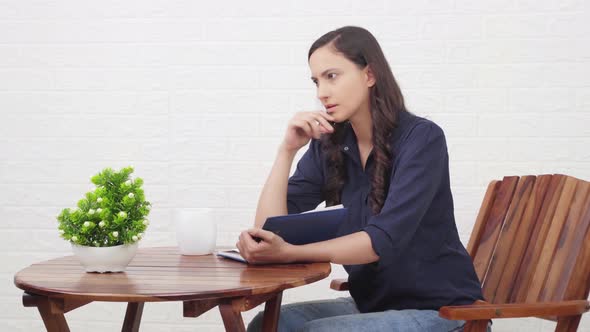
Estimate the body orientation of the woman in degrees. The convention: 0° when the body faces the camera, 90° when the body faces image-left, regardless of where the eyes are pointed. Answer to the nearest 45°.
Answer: approximately 45°

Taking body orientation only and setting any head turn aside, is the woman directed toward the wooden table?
yes

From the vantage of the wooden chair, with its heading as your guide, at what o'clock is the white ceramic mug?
The white ceramic mug is roughly at 1 o'clock from the wooden chair.

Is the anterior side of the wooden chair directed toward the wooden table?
yes
